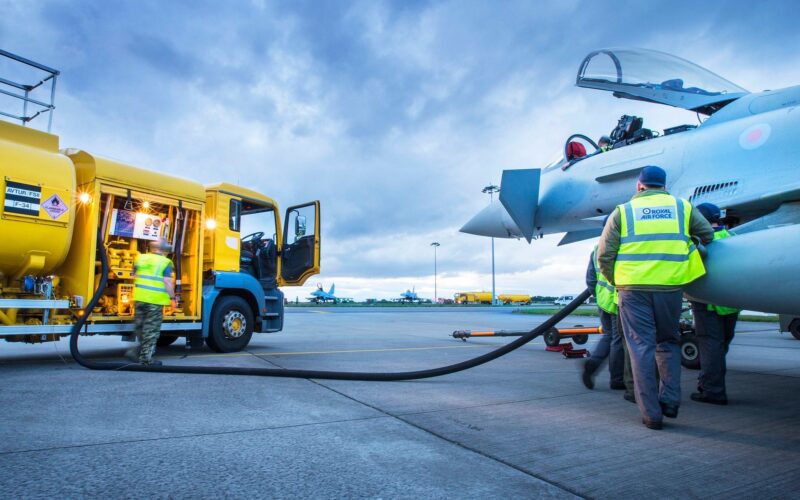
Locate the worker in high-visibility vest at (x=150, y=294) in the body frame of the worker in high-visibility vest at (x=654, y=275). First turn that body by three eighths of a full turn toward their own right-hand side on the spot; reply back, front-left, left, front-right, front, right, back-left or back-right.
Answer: back-right

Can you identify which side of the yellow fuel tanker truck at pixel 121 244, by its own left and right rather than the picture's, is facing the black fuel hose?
right

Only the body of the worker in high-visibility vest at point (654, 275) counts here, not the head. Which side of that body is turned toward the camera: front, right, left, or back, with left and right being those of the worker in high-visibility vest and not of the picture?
back

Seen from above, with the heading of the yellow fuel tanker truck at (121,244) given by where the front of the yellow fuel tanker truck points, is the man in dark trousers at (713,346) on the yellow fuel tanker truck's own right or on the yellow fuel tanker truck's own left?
on the yellow fuel tanker truck's own right

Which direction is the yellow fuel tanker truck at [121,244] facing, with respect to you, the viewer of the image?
facing away from the viewer and to the right of the viewer

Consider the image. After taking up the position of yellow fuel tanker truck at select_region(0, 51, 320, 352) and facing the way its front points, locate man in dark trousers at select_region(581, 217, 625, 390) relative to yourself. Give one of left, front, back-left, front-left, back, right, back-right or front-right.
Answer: right

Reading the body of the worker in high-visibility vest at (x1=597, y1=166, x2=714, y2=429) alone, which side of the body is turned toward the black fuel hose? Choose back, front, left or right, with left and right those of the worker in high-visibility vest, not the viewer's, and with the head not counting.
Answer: left
